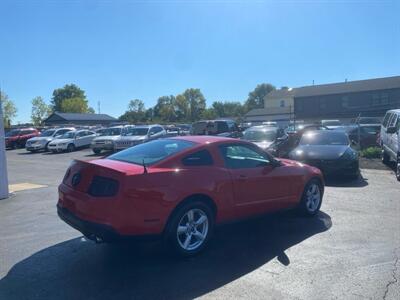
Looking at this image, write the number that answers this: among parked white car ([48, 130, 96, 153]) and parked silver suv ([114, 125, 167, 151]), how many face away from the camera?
0

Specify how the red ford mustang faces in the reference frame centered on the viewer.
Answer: facing away from the viewer and to the right of the viewer

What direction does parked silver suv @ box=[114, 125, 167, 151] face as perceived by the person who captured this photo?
facing the viewer and to the left of the viewer

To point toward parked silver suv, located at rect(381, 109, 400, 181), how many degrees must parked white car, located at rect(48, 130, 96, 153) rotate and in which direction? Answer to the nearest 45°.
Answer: approximately 90° to its left

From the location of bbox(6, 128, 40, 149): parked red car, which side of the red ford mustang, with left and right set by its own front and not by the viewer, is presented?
left

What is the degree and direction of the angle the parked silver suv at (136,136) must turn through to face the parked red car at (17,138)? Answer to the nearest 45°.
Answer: approximately 90° to its right

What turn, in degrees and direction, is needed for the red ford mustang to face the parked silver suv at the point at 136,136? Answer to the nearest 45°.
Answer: approximately 45° to its left

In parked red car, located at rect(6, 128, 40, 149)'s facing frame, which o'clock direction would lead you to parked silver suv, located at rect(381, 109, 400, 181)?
The parked silver suv is roughly at 10 o'clock from the parked red car.

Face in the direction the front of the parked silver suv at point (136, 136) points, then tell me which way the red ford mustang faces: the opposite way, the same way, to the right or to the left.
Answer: the opposite way

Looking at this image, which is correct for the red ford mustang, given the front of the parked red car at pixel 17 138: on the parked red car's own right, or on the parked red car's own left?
on the parked red car's own left

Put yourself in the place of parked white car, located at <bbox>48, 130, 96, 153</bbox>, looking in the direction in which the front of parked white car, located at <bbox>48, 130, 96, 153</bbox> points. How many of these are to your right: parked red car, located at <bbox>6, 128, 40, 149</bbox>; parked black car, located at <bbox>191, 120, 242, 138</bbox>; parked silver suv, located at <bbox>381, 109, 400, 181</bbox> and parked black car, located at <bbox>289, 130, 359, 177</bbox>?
1

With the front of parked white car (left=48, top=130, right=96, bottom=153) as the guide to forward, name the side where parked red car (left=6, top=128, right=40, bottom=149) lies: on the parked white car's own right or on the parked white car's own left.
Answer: on the parked white car's own right

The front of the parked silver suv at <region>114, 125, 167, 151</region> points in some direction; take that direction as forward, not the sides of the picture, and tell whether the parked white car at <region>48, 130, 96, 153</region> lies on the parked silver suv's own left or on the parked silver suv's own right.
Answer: on the parked silver suv's own right

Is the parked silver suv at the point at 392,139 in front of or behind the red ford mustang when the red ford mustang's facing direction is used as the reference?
in front

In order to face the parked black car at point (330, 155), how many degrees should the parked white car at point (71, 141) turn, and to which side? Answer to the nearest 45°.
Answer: approximately 45° to its left

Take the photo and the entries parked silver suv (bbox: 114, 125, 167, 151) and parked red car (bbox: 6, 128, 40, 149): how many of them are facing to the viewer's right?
0
